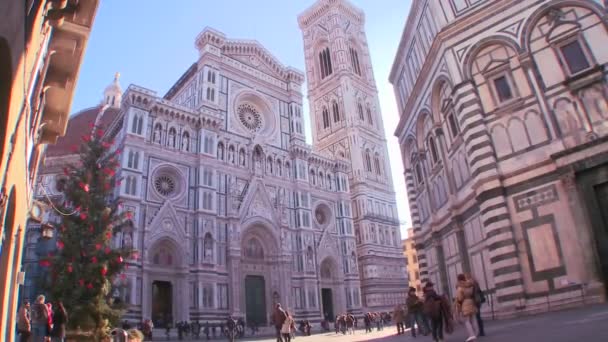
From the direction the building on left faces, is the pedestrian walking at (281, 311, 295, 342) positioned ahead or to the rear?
ahead

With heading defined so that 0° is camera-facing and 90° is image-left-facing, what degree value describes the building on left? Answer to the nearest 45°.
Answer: approximately 270°

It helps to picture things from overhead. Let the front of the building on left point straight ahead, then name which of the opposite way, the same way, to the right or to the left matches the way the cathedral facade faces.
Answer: to the right

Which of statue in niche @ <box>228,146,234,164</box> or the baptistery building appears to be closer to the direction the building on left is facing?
the baptistery building

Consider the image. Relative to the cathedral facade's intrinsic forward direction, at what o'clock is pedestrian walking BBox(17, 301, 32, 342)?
The pedestrian walking is roughly at 2 o'clock from the cathedral facade.

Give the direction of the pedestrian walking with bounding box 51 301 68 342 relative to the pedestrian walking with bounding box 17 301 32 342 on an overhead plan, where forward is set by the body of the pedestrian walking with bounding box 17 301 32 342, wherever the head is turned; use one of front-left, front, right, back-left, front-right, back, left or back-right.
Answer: front-left

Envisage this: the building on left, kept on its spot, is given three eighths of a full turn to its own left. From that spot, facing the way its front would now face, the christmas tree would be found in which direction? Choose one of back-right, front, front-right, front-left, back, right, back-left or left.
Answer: front-right

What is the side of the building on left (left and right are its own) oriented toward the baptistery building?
front

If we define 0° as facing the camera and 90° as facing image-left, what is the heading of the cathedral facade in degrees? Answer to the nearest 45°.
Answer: approximately 315°
